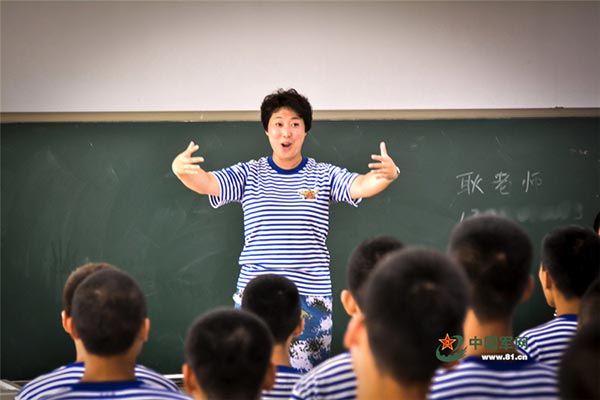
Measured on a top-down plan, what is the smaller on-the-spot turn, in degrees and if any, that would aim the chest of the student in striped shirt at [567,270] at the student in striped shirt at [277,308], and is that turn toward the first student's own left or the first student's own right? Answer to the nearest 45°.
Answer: approximately 90° to the first student's own left

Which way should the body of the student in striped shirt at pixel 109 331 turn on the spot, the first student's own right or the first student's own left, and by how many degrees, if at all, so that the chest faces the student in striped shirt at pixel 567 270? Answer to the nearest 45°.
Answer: approximately 90° to the first student's own right

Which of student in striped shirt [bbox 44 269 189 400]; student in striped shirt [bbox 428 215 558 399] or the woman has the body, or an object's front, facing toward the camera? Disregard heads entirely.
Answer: the woman

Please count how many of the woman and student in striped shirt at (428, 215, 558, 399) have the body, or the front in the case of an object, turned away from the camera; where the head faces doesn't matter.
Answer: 1

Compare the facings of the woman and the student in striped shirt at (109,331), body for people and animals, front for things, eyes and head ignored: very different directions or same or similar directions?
very different directions

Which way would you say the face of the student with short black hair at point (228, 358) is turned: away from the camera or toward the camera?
away from the camera

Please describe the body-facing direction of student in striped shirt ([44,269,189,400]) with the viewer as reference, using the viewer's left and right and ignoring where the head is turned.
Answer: facing away from the viewer

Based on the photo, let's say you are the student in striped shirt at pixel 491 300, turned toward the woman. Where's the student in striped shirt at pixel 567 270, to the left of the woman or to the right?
right

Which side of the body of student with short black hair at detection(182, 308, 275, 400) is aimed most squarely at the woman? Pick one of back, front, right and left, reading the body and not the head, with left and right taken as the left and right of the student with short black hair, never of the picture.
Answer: front

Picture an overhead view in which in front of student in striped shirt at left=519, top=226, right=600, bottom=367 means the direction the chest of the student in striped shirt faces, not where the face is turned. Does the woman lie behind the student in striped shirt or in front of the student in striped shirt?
in front

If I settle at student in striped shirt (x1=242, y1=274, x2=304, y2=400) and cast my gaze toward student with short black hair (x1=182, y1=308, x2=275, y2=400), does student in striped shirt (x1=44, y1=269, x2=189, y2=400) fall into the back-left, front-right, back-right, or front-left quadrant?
front-right

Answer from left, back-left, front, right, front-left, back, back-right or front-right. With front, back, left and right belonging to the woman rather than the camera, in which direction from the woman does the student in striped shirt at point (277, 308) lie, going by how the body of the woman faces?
front

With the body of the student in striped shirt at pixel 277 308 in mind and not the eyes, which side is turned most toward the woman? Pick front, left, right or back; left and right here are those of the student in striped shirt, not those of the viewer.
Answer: front

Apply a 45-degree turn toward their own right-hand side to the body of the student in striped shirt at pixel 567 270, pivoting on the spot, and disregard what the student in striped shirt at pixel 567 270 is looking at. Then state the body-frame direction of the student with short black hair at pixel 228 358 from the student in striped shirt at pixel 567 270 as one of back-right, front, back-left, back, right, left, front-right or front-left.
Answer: back-left

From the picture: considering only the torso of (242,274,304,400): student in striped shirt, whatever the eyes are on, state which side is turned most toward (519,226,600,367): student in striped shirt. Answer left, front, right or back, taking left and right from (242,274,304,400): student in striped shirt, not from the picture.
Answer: right

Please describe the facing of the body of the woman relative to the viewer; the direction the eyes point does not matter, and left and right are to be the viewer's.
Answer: facing the viewer

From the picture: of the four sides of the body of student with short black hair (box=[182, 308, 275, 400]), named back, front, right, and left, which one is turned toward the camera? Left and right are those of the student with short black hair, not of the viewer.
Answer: back
